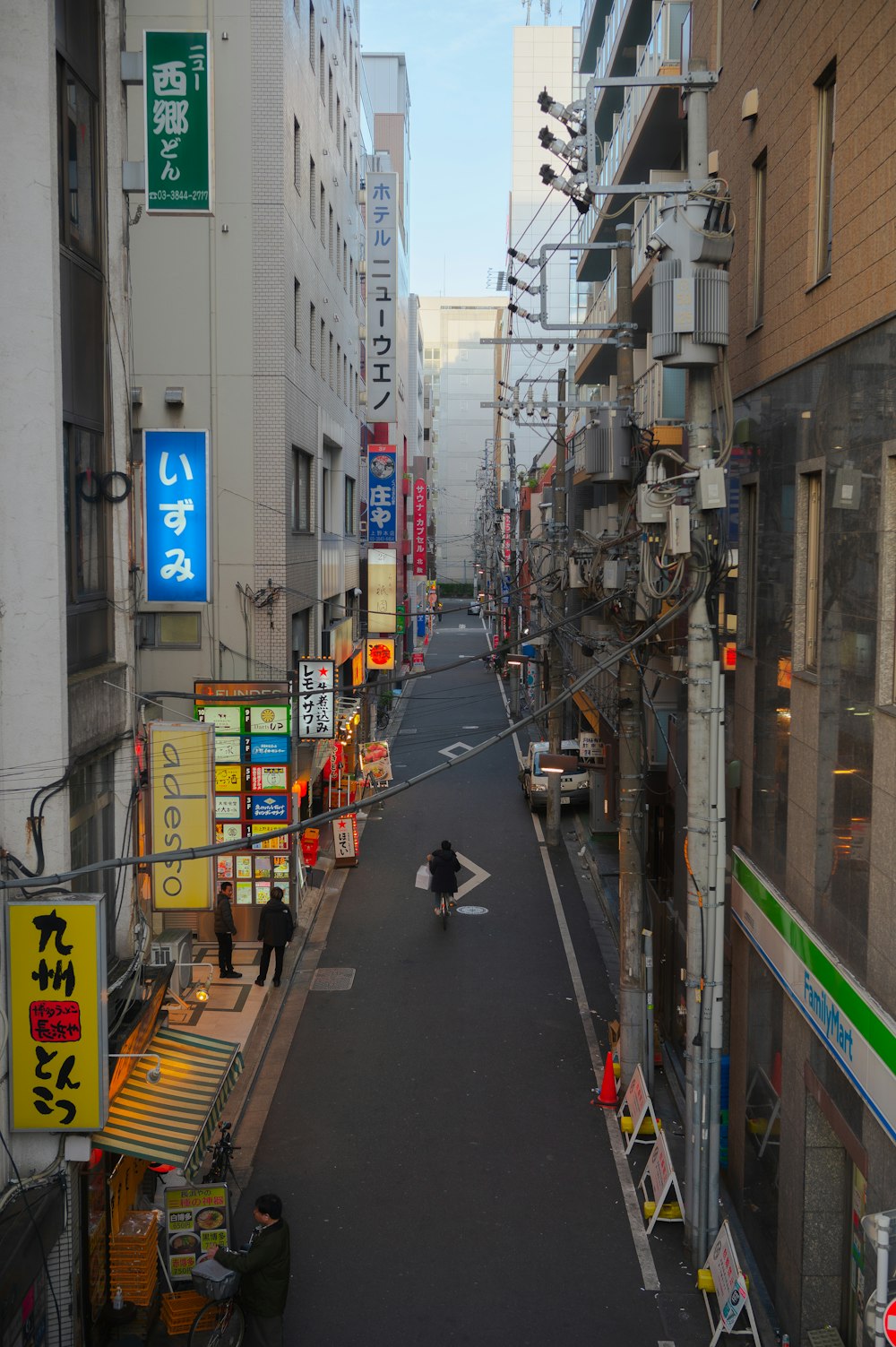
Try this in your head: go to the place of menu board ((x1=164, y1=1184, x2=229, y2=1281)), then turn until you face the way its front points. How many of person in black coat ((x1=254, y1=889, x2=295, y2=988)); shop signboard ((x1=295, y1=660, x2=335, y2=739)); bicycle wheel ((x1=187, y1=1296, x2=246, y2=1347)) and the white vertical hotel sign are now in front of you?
1

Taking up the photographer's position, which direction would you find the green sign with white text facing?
facing the viewer

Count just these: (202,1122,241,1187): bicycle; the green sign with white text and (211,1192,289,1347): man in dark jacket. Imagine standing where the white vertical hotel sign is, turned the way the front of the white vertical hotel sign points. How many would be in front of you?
3

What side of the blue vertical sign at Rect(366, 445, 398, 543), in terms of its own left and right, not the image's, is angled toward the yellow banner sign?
front

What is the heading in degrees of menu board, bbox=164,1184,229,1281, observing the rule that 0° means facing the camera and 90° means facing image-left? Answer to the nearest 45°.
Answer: approximately 0°

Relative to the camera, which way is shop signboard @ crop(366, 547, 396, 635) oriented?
toward the camera

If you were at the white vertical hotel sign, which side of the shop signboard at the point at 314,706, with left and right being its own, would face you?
back

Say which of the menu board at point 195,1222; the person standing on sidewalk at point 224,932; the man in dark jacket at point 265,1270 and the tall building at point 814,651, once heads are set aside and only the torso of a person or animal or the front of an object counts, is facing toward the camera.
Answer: the menu board

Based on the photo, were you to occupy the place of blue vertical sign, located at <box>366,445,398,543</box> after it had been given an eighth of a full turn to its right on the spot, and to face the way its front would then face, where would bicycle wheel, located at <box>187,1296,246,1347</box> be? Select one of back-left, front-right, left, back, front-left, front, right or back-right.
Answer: front-left

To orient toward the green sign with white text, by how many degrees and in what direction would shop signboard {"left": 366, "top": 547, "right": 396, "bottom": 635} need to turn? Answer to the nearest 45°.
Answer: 0° — it already faces it

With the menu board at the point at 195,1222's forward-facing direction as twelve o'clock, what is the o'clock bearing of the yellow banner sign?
The yellow banner sign is roughly at 6 o'clock from the menu board.

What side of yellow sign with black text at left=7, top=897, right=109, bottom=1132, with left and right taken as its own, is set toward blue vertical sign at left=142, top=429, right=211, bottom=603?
back

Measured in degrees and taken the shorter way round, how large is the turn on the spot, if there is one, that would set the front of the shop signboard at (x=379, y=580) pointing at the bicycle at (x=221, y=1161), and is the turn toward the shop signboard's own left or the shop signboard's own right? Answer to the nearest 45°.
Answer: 0° — it already faces it
